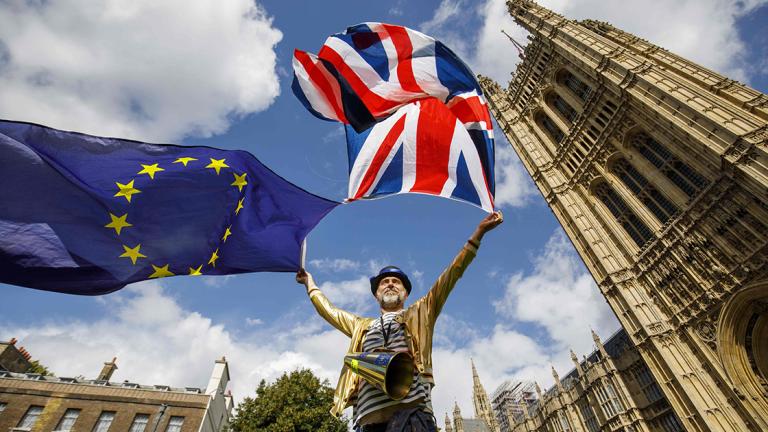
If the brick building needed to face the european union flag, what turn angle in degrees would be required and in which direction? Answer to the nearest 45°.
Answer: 0° — it already faces it

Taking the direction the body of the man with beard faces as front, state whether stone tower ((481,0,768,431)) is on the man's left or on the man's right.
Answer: on the man's left

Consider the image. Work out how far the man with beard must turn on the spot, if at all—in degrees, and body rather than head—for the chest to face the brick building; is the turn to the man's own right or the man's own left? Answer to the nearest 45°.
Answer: approximately 135° to the man's own right

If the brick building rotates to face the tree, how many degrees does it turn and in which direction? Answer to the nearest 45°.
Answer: approximately 45° to its left

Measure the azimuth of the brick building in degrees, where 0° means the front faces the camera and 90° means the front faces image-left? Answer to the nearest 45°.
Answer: approximately 0°

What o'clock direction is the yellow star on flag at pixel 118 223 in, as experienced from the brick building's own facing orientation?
The yellow star on flag is roughly at 12 o'clock from the brick building.

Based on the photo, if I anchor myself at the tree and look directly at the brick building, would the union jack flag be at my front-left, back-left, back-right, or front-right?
back-left

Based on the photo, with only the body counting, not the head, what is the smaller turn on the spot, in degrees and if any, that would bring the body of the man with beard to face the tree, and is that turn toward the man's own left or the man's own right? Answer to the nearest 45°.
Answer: approximately 180°

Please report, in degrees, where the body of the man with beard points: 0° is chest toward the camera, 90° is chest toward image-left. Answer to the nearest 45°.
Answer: approximately 0°

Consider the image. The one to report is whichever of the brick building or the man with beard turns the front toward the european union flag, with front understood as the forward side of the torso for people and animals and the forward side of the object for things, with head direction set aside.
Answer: the brick building

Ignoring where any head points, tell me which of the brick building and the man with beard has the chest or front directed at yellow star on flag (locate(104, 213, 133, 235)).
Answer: the brick building

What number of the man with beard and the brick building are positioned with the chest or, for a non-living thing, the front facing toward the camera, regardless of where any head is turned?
2

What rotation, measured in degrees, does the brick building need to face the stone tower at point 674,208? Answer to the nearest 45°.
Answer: approximately 45° to its left
